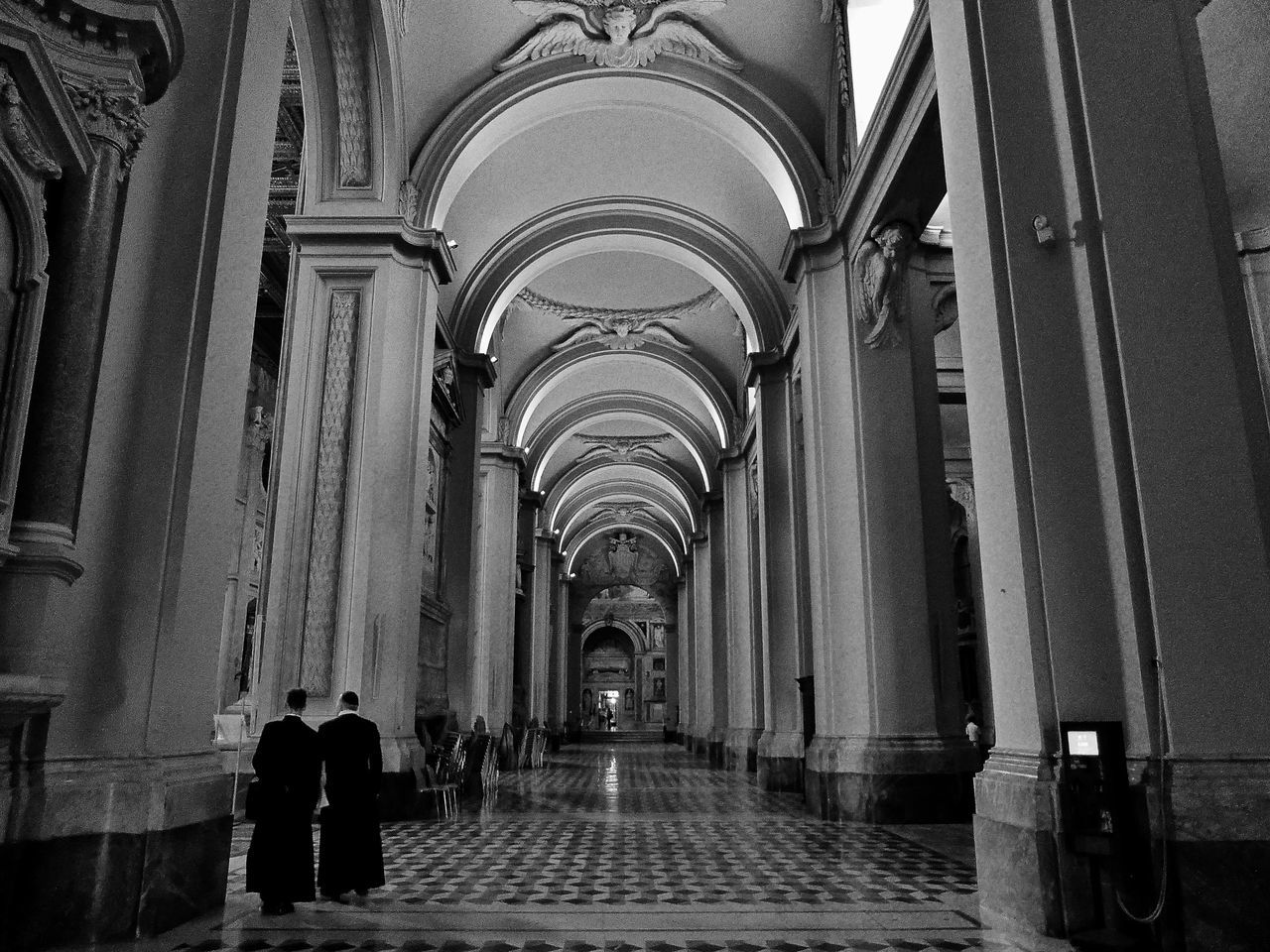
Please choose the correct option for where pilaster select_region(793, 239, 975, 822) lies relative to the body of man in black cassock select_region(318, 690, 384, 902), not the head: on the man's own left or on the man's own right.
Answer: on the man's own right

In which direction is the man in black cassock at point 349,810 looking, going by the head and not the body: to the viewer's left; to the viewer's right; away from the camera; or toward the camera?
away from the camera

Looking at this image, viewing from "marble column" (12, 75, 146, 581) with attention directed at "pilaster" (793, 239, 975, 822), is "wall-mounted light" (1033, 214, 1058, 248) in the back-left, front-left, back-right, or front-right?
front-right

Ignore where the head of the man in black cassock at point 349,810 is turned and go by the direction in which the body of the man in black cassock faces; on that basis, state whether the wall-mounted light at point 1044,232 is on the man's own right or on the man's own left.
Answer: on the man's own right

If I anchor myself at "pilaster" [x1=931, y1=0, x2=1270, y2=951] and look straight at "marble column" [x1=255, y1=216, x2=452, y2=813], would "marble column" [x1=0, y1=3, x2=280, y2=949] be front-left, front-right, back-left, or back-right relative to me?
front-left

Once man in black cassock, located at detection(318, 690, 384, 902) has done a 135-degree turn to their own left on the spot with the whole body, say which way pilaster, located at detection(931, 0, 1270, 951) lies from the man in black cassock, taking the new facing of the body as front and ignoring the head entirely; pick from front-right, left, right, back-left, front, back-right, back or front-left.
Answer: left

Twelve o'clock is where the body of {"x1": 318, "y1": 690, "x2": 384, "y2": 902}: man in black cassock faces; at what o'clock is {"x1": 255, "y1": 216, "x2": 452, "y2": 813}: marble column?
The marble column is roughly at 12 o'clock from the man in black cassock.

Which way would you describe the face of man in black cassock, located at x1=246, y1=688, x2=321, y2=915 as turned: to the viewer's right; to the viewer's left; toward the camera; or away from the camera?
away from the camera

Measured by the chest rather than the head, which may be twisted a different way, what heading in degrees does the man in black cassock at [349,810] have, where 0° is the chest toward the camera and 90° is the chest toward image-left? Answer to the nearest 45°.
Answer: approximately 180°

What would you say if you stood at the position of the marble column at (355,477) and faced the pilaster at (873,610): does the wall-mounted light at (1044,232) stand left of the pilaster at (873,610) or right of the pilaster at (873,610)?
right
